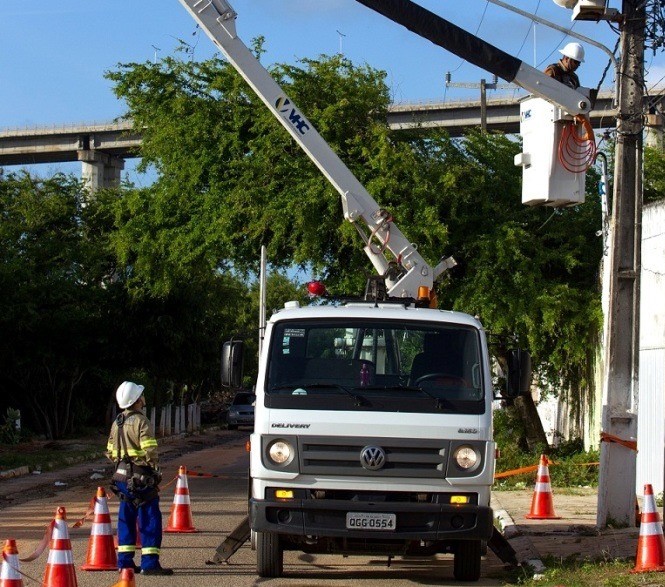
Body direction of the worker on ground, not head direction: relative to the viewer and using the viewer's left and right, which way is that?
facing away from the viewer and to the right of the viewer

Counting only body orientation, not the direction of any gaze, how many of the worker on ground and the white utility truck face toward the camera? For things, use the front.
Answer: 1

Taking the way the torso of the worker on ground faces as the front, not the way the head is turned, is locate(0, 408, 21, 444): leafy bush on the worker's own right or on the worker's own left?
on the worker's own left

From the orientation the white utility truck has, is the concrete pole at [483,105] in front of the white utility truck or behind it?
behind

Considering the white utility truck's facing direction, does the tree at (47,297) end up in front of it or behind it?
behind

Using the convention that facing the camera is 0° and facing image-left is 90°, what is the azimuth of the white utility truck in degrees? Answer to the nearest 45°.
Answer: approximately 0°

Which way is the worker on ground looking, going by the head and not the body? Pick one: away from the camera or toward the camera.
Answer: away from the camera

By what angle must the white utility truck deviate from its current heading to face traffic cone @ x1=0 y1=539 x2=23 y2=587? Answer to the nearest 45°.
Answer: approximately 45° to its right
